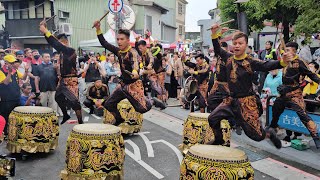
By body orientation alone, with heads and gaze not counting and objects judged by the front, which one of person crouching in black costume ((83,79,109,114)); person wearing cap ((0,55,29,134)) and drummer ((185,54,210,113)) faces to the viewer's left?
the drummer

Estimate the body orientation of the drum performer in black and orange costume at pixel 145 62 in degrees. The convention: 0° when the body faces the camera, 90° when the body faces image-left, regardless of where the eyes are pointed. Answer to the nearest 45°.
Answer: approximately 45°

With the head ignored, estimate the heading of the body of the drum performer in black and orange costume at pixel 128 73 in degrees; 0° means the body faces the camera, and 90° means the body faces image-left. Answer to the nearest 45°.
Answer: approximately 45°

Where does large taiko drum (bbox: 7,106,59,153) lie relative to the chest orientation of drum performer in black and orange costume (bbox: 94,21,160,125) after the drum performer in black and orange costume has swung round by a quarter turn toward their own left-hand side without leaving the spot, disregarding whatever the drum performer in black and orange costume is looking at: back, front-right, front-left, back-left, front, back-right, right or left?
back-right

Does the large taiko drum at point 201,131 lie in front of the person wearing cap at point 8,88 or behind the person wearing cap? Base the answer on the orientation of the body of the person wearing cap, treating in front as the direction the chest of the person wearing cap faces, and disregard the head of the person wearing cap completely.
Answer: in front

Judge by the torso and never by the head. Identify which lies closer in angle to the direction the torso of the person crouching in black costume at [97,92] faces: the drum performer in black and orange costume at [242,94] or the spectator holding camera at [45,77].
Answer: the drum performer in black and orange costume

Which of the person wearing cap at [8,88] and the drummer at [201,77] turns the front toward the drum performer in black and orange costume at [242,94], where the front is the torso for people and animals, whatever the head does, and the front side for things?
the person wearing cap

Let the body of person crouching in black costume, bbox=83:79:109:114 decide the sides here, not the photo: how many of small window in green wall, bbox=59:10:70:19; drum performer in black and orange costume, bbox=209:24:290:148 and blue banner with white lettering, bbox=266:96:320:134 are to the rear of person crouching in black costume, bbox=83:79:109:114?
1

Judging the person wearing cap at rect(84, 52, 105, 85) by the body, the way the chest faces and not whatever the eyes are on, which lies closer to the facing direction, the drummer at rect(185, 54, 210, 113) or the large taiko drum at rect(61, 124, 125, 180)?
the large taiko drum
